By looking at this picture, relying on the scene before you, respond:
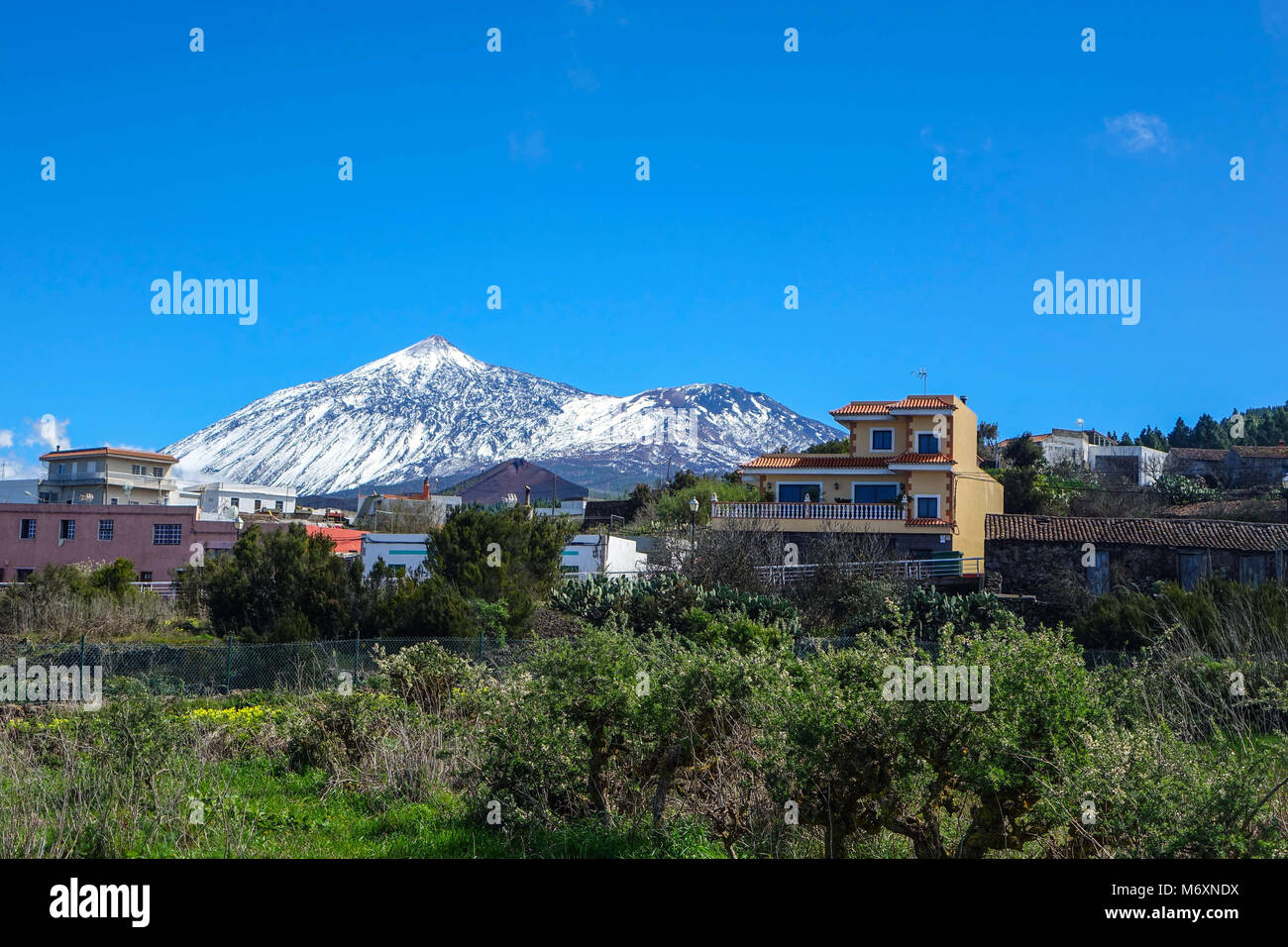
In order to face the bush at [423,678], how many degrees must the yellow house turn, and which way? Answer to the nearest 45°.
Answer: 0° — it already faces it

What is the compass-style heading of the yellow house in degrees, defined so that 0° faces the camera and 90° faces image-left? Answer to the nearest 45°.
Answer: approximately 0°

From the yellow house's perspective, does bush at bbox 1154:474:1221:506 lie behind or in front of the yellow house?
behind

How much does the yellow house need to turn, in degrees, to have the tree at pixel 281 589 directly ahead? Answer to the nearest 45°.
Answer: approximately 45° to its right

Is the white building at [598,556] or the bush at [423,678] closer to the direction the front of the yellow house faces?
the bush

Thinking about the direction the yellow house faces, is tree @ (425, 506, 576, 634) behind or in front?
in front

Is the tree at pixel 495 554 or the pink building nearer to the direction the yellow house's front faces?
the tree

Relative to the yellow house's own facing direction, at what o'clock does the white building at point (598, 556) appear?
The white building is roughly at 2 o'clock from the yellow house.
